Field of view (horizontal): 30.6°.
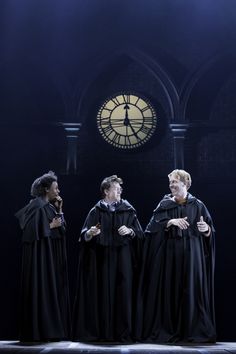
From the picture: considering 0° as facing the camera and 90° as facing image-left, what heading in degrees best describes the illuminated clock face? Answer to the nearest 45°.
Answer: approximately 0°

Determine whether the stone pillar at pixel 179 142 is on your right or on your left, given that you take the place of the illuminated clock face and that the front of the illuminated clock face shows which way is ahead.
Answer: on your left

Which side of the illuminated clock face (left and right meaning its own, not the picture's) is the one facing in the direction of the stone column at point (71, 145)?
right
